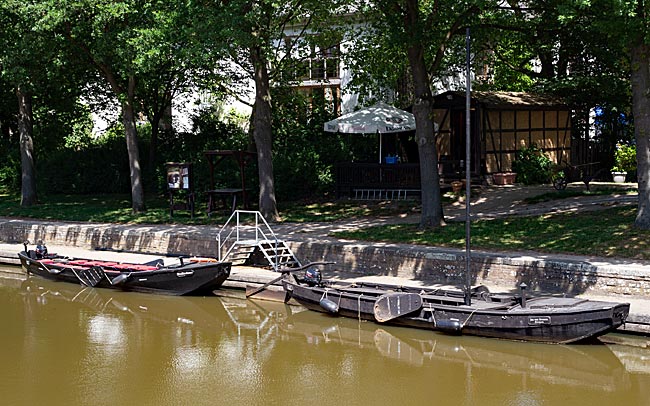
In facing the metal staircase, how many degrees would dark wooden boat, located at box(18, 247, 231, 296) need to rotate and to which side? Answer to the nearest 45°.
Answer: approximately 45° to its left

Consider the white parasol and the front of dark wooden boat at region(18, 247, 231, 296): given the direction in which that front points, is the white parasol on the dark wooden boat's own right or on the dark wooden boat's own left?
on the dark wooden boat's own left

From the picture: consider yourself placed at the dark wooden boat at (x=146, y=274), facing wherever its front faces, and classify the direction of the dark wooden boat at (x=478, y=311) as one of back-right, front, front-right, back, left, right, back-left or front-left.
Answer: front

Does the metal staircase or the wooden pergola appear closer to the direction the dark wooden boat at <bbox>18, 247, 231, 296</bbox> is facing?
the metal staircase

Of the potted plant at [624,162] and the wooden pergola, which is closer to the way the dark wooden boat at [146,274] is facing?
the potted plant

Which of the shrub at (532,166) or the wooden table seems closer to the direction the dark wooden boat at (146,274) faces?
the shrub

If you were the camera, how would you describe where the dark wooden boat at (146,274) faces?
facing the viewer and to the right of the viewer

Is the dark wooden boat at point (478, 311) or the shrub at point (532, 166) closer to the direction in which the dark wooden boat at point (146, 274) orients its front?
the dark wooden boat

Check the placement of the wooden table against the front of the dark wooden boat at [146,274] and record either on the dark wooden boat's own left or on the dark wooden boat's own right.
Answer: on the dark wooden boat's own left

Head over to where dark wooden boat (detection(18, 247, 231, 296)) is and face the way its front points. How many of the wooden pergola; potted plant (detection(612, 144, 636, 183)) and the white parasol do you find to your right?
0

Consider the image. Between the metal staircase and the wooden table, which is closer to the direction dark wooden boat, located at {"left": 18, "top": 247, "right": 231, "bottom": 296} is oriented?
the metal staircase

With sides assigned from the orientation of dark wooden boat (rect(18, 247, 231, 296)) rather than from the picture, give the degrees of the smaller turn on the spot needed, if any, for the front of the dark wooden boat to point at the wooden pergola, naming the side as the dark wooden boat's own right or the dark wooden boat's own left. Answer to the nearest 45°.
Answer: approximately 90° to the dark wooden boat's own left
